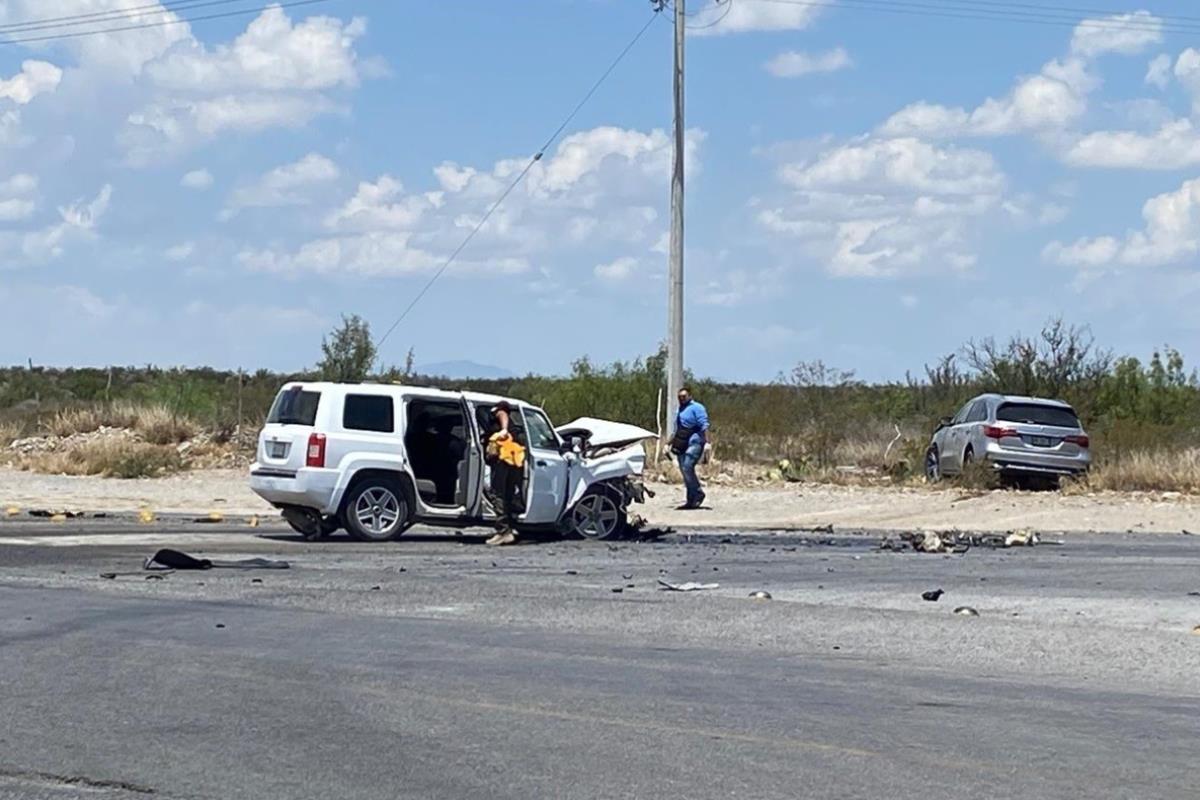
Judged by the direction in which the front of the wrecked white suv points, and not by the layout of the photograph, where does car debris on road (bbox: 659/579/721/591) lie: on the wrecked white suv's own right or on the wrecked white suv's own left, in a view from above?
on the wrecked white suv's own right

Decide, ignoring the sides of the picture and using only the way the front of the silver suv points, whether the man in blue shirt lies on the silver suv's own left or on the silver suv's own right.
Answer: on the silver suv's own left

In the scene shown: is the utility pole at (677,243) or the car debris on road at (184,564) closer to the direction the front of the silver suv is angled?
the utility pole

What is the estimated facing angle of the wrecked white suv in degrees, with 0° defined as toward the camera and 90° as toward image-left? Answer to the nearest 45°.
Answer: approximately 225°

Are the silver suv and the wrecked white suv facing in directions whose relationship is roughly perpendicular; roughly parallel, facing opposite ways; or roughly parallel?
roughly perpendicular

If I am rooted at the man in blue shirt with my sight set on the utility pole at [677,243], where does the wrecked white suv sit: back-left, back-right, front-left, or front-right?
back-left

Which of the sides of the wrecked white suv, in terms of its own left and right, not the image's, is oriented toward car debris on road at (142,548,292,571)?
back

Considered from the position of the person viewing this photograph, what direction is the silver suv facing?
facing away from the viewer and to the left of the viewer
